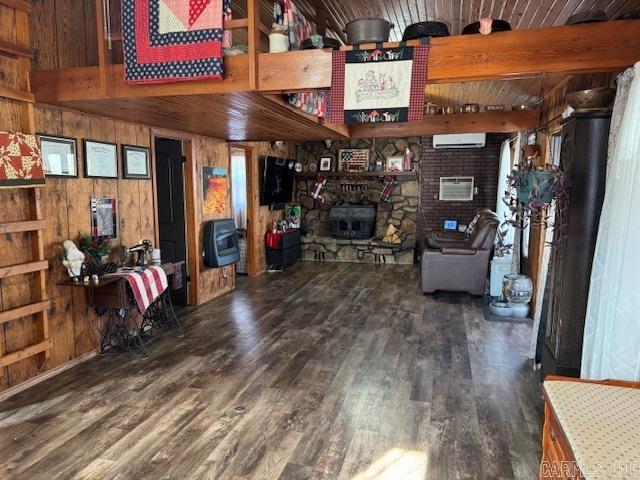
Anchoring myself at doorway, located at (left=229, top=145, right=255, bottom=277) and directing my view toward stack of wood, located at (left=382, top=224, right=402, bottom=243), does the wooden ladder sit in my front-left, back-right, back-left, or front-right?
back-right

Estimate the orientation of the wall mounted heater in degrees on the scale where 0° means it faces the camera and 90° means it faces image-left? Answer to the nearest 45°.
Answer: approximately 315°

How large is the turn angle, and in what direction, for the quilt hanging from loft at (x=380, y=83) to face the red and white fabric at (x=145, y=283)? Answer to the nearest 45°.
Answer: approximately 90° to its right

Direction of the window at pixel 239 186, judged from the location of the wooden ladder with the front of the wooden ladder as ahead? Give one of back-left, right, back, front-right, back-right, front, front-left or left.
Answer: left

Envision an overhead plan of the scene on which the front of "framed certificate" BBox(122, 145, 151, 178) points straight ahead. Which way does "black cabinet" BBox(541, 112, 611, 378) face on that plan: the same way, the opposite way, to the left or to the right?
the opposite way

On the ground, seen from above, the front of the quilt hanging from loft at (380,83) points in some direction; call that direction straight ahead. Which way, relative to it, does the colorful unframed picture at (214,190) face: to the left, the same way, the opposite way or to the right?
to the left

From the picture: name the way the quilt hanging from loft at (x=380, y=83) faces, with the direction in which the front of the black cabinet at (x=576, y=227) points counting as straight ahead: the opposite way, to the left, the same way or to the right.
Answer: to the left

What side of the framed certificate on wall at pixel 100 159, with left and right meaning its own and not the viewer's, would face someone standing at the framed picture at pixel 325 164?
left

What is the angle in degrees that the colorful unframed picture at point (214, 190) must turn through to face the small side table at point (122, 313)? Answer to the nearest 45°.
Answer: approximately 90° to its right

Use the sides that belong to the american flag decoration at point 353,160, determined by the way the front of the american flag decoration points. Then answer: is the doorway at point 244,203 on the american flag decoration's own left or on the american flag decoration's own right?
on the american flag decoration's own right

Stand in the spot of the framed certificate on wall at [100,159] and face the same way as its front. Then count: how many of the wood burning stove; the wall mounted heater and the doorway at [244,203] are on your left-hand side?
3
